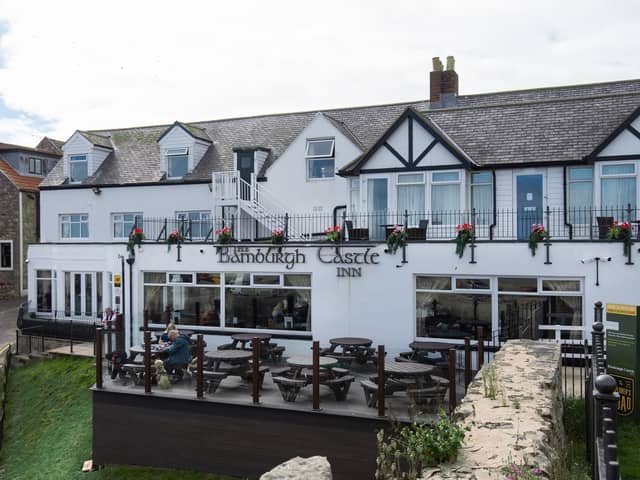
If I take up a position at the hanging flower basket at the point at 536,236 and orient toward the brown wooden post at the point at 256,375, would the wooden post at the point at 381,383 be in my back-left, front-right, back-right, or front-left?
front-left

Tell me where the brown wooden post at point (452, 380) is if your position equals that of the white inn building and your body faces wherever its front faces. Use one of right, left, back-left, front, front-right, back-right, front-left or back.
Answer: front

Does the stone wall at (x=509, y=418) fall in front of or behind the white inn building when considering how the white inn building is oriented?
in front

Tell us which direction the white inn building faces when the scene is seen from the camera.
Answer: facing the viewer

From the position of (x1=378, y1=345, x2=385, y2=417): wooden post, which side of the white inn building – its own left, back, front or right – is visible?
front

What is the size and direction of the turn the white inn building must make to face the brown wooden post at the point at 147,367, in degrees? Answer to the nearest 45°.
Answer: approximately 45° to its right

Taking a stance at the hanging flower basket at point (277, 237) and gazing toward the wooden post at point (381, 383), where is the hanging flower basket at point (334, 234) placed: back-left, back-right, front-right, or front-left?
front-left

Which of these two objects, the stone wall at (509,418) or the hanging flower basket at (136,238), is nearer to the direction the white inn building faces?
the stone wall

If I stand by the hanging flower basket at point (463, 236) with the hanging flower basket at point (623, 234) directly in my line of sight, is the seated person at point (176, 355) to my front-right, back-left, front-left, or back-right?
back-right

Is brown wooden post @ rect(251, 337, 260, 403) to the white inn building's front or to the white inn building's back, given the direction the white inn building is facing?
to the front

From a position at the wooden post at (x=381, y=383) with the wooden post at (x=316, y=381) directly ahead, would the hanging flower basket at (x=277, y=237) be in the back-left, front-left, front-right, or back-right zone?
front-right
